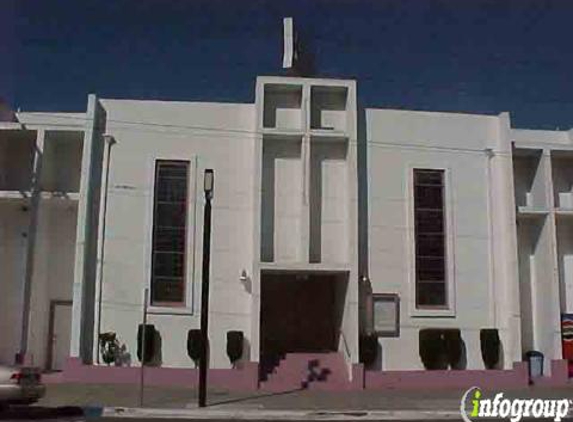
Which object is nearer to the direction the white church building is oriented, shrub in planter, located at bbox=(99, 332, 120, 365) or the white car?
the white car

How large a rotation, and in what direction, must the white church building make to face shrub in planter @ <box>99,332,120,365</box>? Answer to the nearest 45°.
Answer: approximately 90° to its right

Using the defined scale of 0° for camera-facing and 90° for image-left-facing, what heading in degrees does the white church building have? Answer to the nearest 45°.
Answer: approximately 0°

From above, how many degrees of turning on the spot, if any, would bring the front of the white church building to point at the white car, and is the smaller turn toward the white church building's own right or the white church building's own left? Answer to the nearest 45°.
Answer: approximately 45° to the white church building's own right
